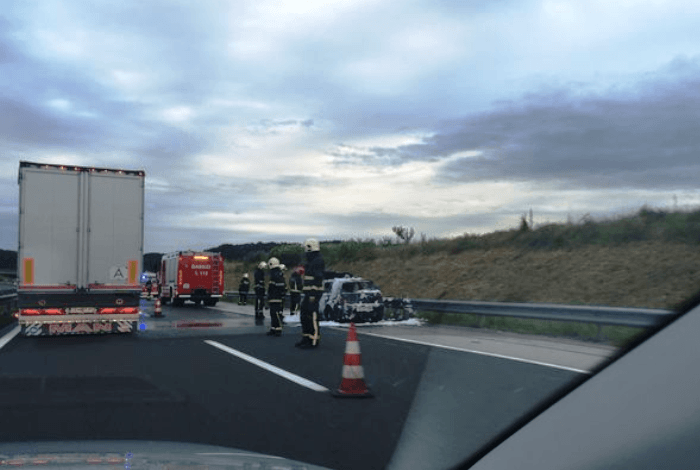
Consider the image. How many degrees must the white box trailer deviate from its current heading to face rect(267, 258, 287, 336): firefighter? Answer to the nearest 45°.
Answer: approximately 90° to its right

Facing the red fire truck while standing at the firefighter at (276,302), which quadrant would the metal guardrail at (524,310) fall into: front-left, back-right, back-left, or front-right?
back-right

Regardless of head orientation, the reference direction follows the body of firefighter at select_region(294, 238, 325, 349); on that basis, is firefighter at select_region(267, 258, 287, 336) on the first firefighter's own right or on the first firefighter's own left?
on the first firefighter's own right

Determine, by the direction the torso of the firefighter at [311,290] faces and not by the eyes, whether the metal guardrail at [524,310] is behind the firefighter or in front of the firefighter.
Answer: behind

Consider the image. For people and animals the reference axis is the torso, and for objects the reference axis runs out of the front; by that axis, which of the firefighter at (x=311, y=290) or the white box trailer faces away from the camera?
the white box trailer

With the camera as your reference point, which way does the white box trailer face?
facing away from the viewer

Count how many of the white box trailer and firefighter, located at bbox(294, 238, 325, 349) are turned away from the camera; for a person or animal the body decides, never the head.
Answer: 1

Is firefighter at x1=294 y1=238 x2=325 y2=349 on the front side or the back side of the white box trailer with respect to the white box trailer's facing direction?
on the back side
